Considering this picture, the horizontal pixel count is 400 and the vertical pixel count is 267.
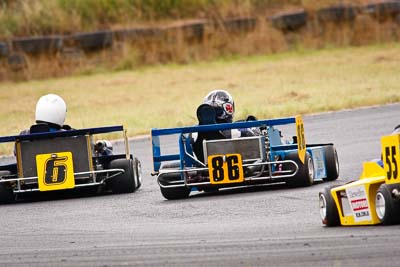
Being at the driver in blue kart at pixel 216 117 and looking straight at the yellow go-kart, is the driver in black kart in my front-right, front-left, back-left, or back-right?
back-right

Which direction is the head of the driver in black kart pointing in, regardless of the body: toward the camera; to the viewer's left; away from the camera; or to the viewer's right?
away from the camera

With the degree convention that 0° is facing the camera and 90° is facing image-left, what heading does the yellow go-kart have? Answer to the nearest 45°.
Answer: approximately 135°

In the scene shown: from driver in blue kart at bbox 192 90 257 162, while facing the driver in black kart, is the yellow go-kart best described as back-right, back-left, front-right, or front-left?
back-left

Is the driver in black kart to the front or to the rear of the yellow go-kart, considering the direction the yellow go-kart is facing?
to the front

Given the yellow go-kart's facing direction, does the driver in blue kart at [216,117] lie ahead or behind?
ahead
